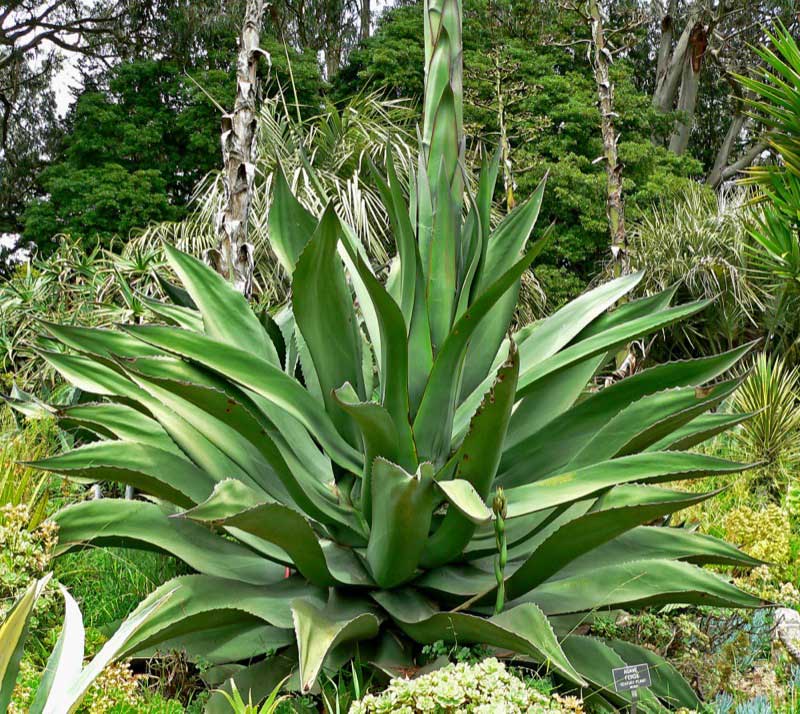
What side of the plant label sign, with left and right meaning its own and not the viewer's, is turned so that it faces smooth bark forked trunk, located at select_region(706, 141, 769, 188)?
back

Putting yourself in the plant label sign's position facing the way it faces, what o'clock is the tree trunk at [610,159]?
The tree trunk is roughly at 6 o'clock from the plant label sign.

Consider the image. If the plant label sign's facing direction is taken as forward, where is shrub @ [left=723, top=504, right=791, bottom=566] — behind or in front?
behind

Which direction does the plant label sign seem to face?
toward the camera

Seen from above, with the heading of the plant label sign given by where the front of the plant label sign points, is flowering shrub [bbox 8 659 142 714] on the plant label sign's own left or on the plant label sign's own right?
on the plant label sign's own right

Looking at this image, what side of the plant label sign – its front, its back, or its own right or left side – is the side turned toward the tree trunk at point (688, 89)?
back

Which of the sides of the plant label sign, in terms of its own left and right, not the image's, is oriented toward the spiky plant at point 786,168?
back

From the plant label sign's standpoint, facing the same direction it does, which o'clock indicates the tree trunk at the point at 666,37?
The tree trunk is roughly at 6 o'clock from the plant label sign.
